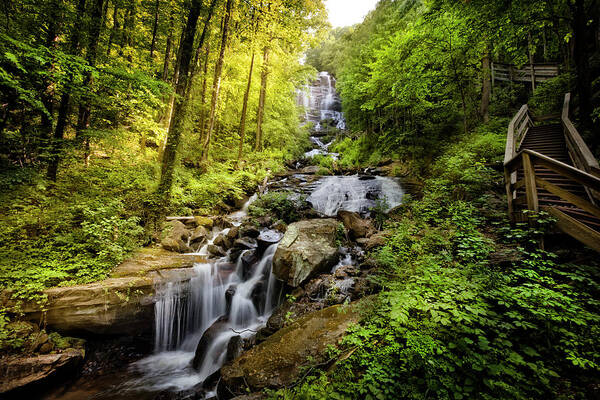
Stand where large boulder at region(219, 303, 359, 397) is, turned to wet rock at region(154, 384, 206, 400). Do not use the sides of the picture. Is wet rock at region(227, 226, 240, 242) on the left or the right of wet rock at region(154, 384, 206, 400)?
right

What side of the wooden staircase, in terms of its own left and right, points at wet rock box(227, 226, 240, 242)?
right

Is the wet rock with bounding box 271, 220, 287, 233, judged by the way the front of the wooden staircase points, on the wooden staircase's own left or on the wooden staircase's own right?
on the wooden staircase's own right

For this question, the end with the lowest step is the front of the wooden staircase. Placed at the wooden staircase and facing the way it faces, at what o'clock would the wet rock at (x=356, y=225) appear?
The wet rock is roughly at 3 o'clock from the wooden staircase.

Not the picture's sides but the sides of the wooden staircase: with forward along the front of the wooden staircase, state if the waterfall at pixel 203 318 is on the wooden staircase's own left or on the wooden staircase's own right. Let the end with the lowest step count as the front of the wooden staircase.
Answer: on the wooden staircase's own right

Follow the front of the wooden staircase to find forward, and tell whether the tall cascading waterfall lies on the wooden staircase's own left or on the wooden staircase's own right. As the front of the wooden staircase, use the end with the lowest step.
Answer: on the wooden staircase's own right

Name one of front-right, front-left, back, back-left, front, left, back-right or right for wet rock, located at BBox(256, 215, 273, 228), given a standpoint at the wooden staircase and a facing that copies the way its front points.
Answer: right

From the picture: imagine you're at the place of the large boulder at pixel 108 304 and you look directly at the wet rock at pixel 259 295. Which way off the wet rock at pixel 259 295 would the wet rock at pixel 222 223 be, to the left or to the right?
left

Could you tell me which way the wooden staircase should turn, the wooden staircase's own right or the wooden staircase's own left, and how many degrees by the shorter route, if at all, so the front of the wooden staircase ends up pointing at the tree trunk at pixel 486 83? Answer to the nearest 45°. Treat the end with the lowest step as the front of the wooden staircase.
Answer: approximately 180°

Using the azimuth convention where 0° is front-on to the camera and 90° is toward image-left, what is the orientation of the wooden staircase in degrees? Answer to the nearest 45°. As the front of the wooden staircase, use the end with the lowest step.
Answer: approximately 0°

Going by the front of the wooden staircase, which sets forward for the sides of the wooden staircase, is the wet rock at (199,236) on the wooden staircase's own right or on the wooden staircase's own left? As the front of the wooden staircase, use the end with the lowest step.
on the wooden staircase's own right

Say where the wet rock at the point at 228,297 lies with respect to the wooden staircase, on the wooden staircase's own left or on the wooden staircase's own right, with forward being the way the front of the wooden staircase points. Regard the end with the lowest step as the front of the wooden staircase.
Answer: on the wooden staircase's own right
